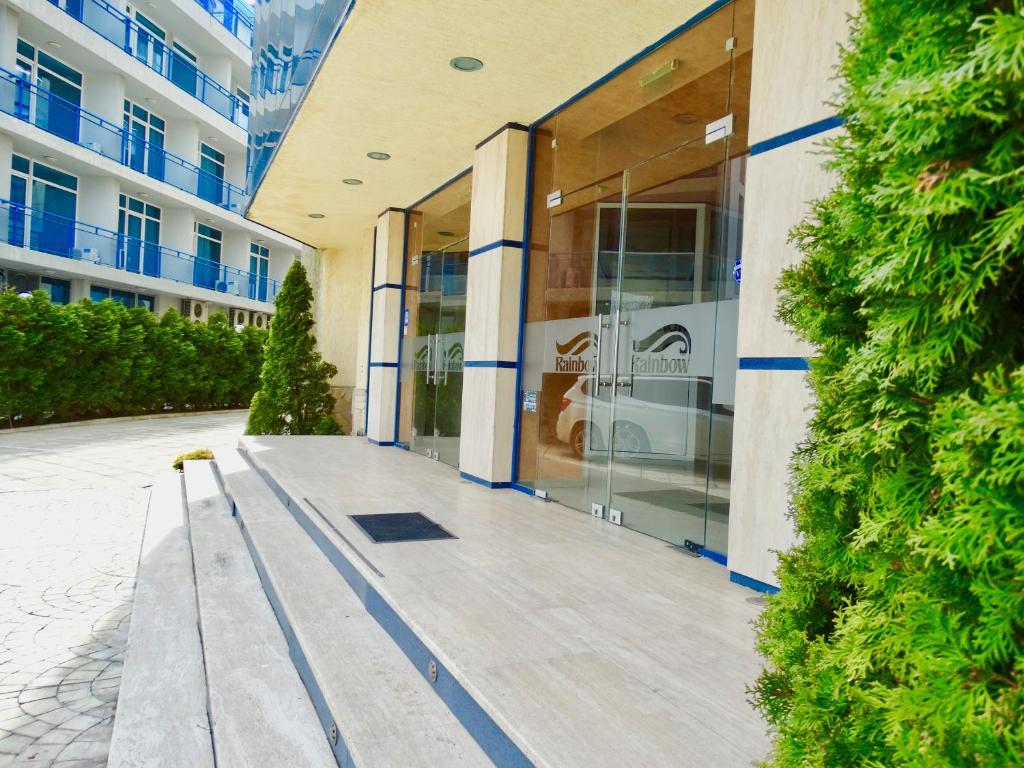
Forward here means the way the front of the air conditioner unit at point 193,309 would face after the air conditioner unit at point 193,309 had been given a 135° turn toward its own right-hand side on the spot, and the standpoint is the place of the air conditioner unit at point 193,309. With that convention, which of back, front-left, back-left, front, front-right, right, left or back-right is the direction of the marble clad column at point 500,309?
left

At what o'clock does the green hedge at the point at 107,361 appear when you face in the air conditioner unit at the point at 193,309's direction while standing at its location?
The green hedge is roughly at 2 o'clock from the air conditioner unit.

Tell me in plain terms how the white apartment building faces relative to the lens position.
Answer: facing the viewer and to the right of the viewer

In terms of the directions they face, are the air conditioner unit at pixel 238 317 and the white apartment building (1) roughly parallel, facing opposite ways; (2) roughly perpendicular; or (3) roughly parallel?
roughly parallel

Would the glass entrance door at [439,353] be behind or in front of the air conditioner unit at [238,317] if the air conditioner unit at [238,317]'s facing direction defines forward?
in front

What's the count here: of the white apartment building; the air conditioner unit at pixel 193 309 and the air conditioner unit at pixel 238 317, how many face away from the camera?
0

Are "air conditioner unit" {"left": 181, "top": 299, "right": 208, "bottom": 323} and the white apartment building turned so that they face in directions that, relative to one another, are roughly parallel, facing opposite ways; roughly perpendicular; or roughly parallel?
roughly parallel

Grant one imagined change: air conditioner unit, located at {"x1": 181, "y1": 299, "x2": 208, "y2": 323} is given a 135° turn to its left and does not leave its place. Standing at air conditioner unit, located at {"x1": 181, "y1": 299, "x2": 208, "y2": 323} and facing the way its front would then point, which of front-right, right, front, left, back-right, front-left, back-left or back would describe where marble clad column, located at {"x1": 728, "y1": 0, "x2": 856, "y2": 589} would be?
back

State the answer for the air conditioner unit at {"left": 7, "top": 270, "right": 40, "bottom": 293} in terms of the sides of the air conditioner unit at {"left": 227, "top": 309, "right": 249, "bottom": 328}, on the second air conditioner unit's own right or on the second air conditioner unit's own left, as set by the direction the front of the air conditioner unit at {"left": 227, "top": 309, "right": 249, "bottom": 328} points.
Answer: on the second air conditioner unit's own right

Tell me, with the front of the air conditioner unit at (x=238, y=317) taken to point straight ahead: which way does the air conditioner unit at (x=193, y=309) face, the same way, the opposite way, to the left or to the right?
the same way

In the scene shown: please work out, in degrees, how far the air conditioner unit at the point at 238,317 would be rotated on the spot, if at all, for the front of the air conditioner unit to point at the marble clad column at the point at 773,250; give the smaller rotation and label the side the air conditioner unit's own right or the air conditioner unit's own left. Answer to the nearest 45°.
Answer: approximately 45° to the air conditioner unit's own right

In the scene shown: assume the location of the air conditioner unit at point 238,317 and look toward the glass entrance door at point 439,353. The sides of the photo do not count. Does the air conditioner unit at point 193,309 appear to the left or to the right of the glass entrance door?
right

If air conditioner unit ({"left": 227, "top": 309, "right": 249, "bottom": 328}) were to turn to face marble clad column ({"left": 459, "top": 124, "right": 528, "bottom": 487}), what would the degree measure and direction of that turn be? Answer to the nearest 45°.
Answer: approximately 45° to its right

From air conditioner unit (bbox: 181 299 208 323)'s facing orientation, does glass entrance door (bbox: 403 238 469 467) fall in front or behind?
in front

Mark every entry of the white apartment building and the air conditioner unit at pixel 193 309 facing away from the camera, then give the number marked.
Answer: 0
